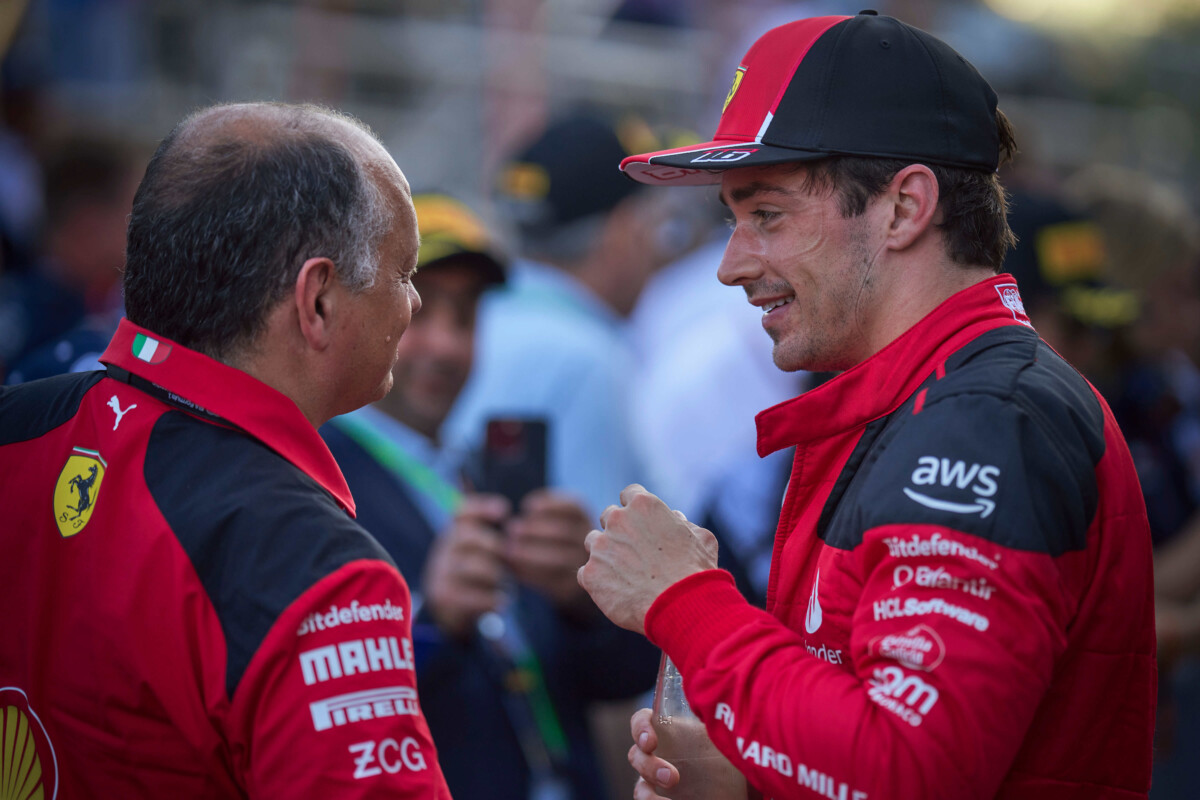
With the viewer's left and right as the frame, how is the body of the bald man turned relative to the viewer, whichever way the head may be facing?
facing away from the viewer and to the right of the viewer

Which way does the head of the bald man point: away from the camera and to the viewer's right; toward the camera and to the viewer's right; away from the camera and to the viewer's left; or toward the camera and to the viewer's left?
away from the camera and to the viewer's right

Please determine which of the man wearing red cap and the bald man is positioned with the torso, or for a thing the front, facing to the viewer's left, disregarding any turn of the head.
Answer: the man wearing red cap

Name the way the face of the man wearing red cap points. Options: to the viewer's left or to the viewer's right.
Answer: to the viewer's left

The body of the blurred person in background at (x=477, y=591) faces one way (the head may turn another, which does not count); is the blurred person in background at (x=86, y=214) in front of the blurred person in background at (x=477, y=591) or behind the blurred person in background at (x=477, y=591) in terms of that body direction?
behind

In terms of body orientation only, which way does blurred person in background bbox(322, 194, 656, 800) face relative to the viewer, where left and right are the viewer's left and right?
facing the viewer and to the right of the viewer

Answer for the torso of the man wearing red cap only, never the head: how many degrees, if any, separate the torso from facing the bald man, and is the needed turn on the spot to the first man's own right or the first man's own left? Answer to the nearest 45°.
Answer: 0° — they already face them

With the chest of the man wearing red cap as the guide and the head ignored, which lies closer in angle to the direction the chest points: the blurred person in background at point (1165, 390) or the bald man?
the bald man

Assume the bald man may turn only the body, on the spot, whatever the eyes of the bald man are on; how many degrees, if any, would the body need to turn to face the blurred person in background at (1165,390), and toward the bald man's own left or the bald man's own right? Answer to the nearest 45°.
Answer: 0° — they already face them

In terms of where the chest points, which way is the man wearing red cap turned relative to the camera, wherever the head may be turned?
to the viewer's left
